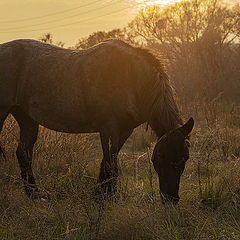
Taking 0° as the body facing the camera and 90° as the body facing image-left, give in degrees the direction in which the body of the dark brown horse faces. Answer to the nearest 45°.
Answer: approximately 270°

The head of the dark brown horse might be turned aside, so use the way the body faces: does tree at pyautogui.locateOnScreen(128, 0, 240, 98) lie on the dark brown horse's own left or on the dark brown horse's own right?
on the dark brown horse's own left
